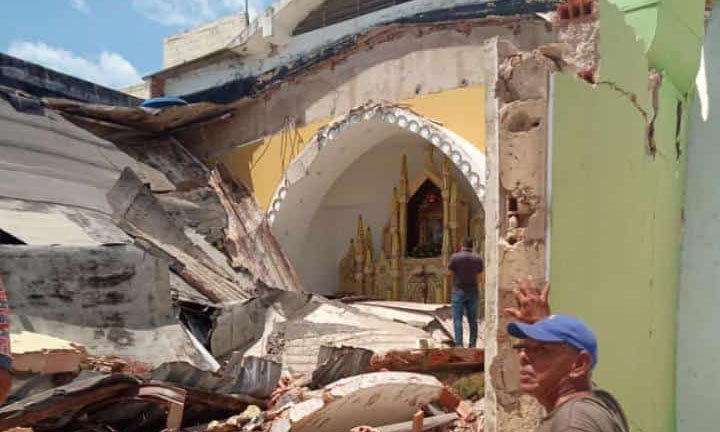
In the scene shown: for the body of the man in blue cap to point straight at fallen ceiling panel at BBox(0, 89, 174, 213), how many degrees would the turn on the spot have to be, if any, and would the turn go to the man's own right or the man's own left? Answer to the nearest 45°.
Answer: approximately 45° to the man's own right

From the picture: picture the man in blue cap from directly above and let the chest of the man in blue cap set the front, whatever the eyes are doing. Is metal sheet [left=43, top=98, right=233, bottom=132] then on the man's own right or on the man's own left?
on the man's own right

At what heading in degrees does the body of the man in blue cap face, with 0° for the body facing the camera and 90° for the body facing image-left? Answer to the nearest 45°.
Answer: approximately 90°

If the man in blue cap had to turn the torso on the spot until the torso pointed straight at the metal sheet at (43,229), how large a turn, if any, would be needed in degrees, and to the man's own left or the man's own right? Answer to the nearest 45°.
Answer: approximately 45° to the man's own right

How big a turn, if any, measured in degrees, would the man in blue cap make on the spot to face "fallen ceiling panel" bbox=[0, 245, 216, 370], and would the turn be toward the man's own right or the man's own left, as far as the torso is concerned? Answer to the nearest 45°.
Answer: approximately 45° to the man's own right

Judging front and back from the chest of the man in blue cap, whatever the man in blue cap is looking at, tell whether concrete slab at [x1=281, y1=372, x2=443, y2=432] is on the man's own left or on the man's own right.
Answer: on the man's own right
